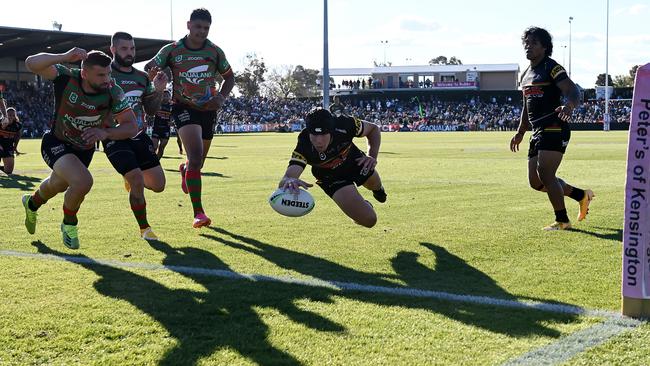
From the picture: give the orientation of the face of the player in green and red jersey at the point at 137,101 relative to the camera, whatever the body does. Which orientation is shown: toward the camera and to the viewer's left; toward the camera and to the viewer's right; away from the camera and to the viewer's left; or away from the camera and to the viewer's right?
toward the camera and to the viewer's right

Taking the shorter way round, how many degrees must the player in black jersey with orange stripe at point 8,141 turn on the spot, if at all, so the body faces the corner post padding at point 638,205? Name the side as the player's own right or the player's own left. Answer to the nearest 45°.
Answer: approximately 45° to the player's own right

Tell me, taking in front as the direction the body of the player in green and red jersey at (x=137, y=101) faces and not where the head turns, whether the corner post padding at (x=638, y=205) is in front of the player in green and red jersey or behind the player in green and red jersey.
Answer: in front

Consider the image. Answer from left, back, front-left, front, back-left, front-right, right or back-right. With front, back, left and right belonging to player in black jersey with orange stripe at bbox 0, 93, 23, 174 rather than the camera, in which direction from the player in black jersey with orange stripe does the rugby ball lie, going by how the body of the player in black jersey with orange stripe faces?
front-right

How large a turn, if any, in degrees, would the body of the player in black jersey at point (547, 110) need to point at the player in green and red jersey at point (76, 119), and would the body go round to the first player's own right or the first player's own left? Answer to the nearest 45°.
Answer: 0° — they already face them

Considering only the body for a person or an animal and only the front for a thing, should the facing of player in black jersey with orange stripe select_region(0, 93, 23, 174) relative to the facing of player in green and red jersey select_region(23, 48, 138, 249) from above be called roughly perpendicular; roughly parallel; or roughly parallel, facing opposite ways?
roughly parallel

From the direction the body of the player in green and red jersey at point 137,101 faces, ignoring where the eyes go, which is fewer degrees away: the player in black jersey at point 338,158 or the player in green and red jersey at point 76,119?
the player in black jersey

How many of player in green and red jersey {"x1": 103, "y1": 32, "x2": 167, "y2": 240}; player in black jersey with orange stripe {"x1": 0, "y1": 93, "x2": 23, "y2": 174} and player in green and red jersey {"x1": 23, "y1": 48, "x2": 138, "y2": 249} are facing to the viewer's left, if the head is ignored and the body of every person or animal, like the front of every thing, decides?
0

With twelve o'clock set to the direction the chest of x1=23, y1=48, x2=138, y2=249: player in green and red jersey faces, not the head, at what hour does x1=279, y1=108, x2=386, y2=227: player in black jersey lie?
The player in black jersey is roughly at 11 o'clock from the player in green and red jersey.

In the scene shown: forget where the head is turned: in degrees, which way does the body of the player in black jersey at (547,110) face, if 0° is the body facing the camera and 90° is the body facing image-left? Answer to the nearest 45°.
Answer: approximately 45°

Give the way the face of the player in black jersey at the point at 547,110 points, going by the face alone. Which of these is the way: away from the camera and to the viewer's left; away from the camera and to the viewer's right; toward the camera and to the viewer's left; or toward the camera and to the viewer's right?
toward the camera and to the viewer's left

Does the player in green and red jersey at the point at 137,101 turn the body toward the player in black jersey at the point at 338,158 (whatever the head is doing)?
yes

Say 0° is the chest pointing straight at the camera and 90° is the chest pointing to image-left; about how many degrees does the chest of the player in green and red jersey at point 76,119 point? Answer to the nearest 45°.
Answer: approximately 315°

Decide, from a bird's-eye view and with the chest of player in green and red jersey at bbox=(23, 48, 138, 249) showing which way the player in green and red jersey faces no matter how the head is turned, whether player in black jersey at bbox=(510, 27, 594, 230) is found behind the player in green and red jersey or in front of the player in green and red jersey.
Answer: in front

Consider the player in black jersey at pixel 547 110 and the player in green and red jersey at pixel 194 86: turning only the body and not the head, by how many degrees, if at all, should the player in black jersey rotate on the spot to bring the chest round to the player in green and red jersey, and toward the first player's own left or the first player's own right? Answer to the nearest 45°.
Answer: approximately 45° to the first player's own right
